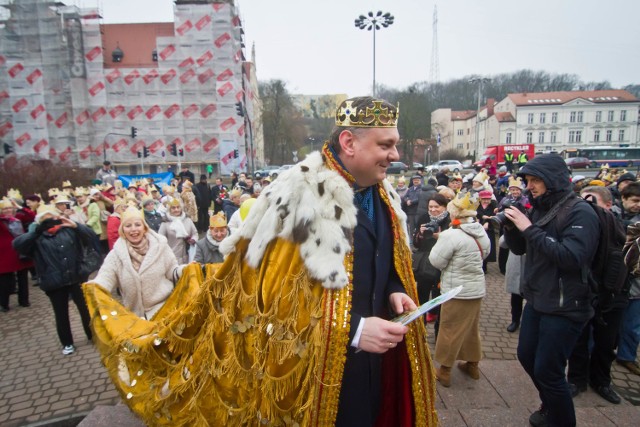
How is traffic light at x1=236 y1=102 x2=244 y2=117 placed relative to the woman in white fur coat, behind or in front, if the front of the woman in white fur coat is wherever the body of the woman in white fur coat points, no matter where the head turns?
behind

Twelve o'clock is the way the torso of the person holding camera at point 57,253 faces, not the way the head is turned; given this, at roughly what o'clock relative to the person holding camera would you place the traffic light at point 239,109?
The traffic light is roughly at 7 o'clock from the person holding camera.

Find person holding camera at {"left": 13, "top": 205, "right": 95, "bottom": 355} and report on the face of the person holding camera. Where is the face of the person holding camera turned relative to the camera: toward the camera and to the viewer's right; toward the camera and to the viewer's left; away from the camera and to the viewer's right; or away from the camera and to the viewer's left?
toward the camera and to the viewer's right

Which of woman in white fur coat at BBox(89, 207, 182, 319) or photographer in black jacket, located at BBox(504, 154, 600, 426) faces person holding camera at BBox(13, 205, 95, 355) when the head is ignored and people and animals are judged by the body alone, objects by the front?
the photographer in black jacket

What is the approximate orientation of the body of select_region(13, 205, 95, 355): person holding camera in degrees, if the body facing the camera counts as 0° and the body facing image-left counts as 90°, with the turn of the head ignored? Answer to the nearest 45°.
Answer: approximately 0°

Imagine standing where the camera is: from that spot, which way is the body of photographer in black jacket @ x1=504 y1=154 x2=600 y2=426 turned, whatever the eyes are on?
to the viewer's left

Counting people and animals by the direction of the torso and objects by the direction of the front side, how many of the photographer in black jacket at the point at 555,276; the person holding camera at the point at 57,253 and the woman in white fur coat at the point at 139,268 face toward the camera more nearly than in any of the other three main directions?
2

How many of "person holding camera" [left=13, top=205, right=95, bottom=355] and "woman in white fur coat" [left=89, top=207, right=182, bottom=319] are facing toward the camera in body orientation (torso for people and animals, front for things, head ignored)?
2

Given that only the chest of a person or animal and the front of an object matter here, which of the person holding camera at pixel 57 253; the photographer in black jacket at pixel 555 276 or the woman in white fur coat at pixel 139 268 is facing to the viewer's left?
the photographer in black jacket

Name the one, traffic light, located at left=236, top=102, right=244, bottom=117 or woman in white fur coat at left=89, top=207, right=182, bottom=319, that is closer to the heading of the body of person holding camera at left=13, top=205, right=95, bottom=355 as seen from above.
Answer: the woman in white fur coat

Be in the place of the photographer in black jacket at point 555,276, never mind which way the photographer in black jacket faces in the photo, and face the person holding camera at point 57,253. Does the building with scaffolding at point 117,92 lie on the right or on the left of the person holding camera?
right
